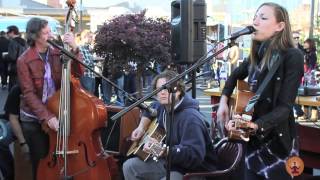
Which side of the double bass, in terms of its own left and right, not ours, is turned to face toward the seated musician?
left

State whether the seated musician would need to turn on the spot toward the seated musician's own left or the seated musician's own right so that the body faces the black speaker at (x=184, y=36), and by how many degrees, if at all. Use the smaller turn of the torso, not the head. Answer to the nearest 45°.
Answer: approximately 135° to the seated musician's own right

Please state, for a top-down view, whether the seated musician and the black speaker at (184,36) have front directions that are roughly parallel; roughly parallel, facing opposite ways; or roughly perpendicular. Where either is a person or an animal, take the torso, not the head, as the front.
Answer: roughly parallel

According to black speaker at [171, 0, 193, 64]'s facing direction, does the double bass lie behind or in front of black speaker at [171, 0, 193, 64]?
in front

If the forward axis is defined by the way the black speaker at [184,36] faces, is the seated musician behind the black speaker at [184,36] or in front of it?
in front

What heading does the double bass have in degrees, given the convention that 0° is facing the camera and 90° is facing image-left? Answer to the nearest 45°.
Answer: approximately 45°

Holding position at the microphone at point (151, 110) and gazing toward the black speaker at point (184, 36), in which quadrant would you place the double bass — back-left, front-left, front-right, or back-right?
back-left

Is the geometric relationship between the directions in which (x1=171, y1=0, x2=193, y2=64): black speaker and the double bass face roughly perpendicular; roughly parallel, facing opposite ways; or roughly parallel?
roughly parallel

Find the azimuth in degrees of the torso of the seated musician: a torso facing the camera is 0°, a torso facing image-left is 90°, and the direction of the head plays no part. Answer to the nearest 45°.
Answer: approximately 45°
